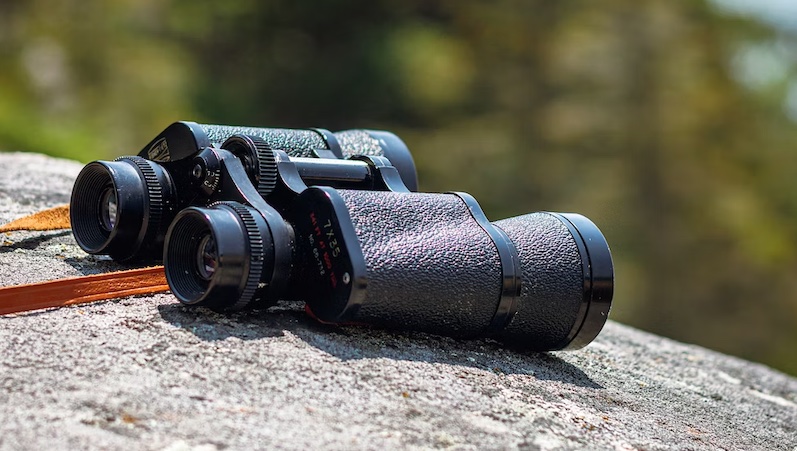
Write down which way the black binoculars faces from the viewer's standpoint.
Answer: facing away from the viewer and to the right of the viewer
